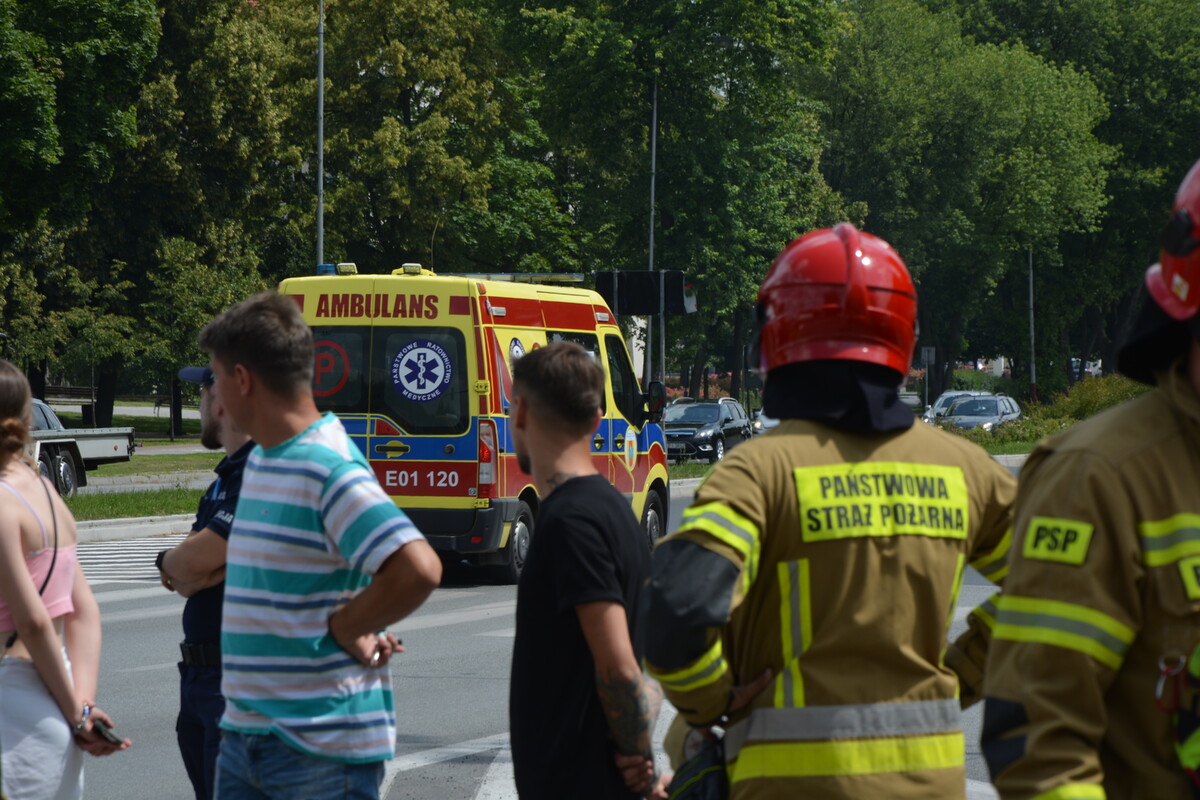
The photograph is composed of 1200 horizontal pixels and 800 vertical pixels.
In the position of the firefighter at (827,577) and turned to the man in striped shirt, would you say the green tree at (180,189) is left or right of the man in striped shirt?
right

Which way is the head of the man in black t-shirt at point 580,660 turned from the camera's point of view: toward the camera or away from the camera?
away from the camera

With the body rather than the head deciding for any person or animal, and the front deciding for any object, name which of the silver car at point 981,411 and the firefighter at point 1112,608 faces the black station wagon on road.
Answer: the silver car

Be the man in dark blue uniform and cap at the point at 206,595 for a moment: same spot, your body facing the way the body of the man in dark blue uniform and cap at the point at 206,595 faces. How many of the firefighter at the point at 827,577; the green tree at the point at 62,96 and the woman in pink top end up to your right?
1

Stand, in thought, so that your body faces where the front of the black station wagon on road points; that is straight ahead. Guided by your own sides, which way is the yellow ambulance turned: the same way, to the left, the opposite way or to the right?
the opposite way

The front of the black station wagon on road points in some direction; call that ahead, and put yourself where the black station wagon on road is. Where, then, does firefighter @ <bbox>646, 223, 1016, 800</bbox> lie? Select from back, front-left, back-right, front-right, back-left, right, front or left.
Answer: front-left

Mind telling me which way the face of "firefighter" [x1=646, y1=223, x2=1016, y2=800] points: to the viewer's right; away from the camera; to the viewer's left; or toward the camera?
away from the camera
